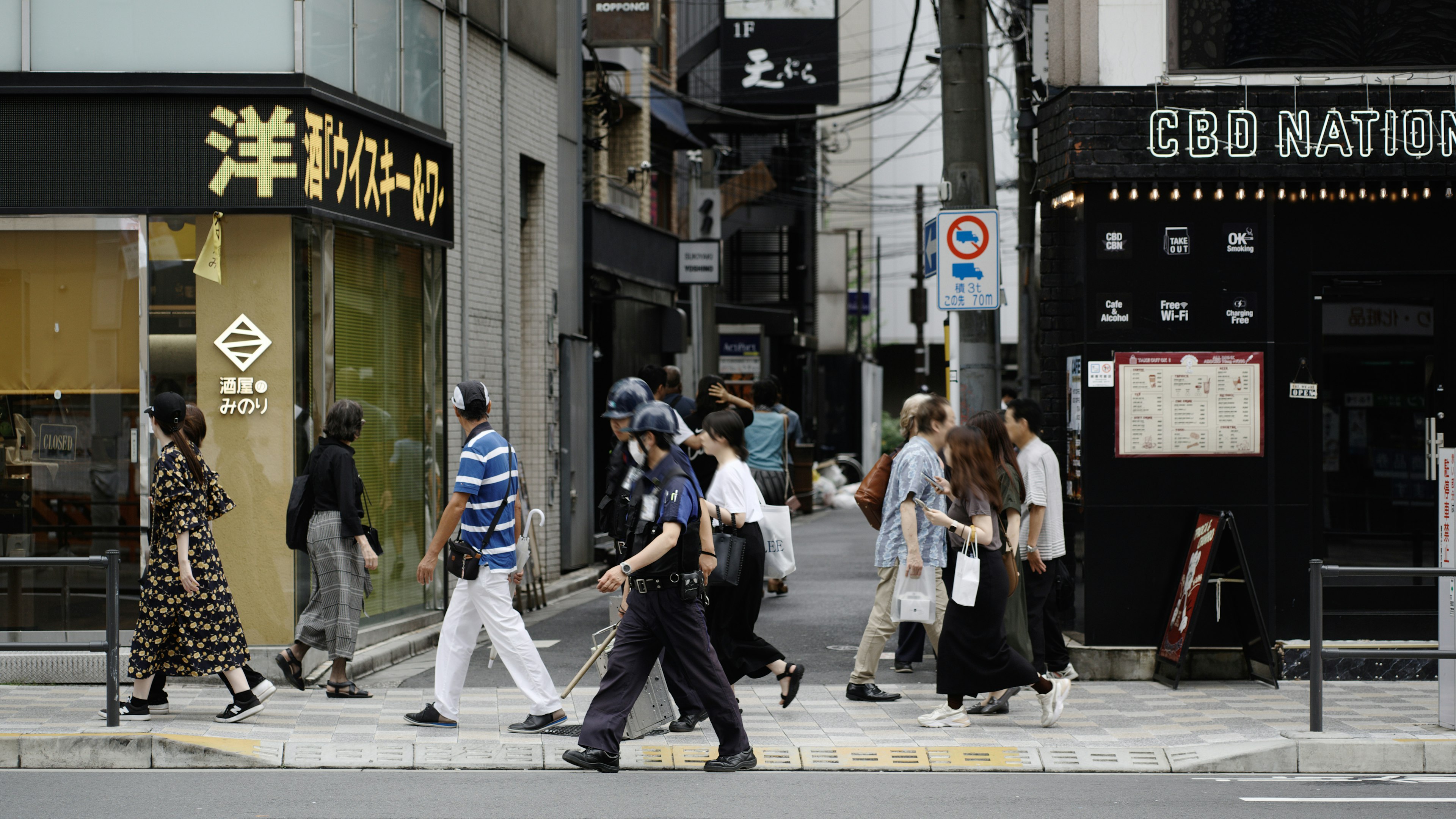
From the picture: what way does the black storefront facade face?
toward the camera

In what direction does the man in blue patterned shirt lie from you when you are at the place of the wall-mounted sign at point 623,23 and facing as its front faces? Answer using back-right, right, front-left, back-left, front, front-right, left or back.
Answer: front

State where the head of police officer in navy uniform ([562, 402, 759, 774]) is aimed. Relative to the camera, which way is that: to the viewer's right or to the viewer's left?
to the viewer's left

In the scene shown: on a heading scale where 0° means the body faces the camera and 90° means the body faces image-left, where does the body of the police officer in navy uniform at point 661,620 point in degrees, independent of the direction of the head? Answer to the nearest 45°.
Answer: approximately 90°

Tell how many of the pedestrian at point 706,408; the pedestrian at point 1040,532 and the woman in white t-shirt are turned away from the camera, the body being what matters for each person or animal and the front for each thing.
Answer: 1

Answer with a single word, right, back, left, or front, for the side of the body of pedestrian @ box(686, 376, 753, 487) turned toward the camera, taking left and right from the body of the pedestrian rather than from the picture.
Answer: back

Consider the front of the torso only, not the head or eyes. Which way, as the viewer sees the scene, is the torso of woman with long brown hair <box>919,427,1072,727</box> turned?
to the viewer's left

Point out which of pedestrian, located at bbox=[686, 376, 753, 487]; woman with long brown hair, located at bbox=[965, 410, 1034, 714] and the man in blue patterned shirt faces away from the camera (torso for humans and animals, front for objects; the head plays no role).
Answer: the pedestrian

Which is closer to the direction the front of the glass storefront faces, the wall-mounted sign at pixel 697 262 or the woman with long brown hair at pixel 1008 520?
the woman with long brown hair

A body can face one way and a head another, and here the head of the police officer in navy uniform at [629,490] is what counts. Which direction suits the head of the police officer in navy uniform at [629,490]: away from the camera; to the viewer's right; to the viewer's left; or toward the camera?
to the viewer's left

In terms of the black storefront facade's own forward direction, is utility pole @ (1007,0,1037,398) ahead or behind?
behind

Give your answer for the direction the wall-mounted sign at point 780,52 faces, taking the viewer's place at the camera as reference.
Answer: facing the viewer

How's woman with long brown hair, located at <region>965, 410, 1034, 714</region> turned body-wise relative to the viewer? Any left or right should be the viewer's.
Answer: facing to the left of the viewer

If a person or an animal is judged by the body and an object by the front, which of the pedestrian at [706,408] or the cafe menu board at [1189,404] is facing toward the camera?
the cafe menu board

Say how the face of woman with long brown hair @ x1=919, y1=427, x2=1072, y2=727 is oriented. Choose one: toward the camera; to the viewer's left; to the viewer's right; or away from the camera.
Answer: to the viewer's left

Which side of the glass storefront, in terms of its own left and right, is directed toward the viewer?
front
